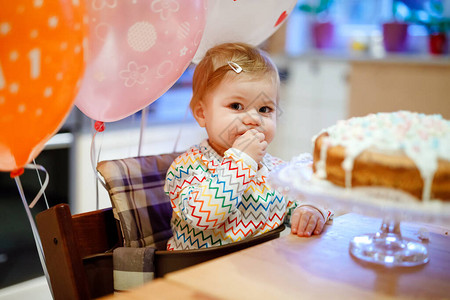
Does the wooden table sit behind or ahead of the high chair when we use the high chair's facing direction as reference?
ahead

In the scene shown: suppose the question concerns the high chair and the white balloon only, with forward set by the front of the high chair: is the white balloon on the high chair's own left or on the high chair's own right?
on the high chair's own left

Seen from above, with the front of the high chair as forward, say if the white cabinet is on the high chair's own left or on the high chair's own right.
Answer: on the high chair's own left

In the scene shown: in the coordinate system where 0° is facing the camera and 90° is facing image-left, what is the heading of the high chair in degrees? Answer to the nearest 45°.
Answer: approximately 315°

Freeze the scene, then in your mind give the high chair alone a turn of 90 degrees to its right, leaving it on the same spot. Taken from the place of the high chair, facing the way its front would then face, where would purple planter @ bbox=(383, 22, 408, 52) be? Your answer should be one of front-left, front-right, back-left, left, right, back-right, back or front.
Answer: back
